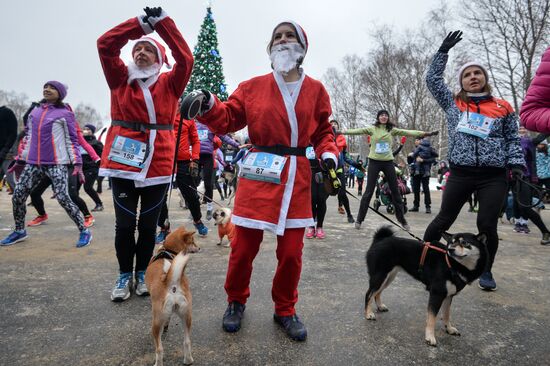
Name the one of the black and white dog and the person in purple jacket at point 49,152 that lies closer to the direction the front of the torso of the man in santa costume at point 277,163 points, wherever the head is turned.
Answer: the black and white dog

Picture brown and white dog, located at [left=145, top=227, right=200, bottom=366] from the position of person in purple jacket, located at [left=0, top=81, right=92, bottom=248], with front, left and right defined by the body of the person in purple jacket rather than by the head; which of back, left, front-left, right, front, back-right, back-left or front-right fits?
front-left

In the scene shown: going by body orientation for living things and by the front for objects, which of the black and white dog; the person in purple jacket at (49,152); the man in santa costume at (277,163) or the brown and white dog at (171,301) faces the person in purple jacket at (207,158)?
the brown and white dog

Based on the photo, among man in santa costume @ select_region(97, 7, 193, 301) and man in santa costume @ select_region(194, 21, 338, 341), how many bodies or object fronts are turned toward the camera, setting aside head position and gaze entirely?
2

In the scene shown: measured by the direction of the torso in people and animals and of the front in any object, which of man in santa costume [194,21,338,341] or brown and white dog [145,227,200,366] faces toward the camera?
the man in santa costume

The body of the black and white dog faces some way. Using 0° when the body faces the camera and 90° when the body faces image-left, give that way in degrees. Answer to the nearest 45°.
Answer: approximately 315°

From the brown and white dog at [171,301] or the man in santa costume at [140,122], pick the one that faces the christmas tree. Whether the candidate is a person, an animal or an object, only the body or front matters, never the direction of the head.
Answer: the brown and white dog

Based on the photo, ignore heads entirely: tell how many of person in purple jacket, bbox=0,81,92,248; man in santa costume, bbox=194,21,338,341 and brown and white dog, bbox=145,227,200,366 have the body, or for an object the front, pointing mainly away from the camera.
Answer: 1

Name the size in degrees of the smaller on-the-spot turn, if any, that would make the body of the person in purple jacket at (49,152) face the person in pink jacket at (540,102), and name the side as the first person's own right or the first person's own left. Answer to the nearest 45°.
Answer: approximately 90° to the first person's own left

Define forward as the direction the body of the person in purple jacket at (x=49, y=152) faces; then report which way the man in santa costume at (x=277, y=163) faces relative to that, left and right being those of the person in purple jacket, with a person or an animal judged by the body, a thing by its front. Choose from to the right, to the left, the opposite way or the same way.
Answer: the same way

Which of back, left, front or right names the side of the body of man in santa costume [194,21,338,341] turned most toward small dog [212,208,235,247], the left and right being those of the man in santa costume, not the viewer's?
back

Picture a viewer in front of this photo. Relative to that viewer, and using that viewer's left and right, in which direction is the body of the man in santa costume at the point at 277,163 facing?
facing the viewer

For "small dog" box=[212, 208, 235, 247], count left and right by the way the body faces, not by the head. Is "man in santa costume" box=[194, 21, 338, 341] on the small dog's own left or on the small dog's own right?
on the small dog's own left

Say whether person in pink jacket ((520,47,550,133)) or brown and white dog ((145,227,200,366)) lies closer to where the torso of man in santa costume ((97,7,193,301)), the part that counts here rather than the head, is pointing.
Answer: the brown and white dog

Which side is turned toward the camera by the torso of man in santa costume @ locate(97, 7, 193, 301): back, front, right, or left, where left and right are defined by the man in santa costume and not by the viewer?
front

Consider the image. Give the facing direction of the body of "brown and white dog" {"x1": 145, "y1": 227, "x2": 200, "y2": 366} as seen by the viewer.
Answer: away from the camera
